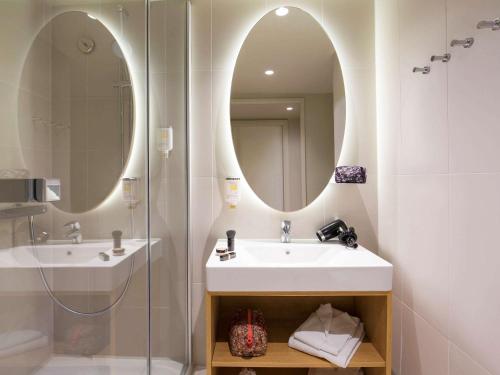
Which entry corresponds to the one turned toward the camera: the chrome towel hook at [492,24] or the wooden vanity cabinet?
the wooden vanity cabinet

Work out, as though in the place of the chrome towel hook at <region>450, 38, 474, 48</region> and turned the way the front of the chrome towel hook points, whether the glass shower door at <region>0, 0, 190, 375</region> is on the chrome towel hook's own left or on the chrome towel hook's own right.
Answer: on the chrome towel hook's own left

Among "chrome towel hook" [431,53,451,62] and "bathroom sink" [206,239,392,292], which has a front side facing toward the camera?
the bathroom sink

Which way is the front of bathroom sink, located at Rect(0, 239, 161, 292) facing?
toward the camera

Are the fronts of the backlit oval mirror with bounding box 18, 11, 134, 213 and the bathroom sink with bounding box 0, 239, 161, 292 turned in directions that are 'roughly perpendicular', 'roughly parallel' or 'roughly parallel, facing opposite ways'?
roughly parallel

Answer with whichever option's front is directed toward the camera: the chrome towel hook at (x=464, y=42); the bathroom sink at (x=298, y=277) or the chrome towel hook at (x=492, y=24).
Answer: the bathroom sink

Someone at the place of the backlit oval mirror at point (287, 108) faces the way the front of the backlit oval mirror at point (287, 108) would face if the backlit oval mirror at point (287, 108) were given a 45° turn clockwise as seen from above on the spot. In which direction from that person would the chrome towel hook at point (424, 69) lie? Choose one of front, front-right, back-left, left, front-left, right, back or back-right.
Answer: left

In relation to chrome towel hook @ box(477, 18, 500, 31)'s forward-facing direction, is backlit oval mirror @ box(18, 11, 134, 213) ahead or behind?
ahead

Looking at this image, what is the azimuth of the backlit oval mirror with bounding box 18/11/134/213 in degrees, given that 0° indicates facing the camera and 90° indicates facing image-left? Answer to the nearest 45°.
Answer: approximately 0°

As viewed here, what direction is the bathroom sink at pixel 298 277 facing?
toward the camera

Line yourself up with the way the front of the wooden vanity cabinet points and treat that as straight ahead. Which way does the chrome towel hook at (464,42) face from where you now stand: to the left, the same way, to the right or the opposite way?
to the right

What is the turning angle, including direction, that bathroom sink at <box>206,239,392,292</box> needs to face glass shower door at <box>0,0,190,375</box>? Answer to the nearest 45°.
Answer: approximately 45° to its right

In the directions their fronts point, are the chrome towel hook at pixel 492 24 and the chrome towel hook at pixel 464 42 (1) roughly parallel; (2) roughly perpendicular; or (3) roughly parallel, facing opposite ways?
roughly parallel
